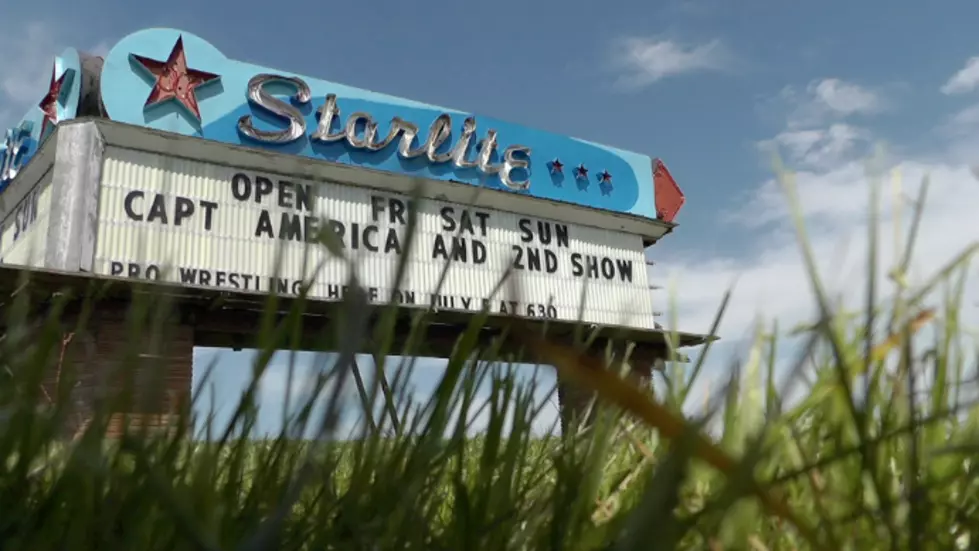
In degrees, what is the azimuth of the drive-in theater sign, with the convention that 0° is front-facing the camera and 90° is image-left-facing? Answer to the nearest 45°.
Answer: approximately 315°
